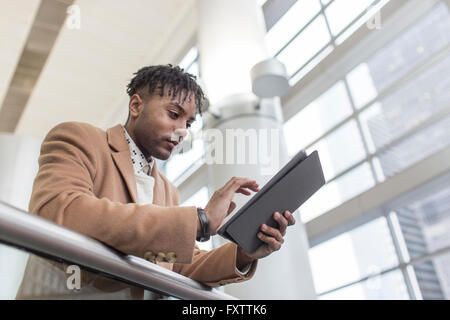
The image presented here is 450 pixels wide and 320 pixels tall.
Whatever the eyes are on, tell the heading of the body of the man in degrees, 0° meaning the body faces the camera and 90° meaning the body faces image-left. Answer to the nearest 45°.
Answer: approximately 315°

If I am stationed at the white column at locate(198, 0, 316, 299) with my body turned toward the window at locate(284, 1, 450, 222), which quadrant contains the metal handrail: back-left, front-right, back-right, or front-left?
back-right

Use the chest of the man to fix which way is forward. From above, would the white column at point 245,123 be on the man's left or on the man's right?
on the man's left

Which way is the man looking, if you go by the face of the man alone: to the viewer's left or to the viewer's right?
to the viewer's right

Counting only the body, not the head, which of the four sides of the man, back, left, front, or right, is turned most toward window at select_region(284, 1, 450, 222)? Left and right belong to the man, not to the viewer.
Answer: left
